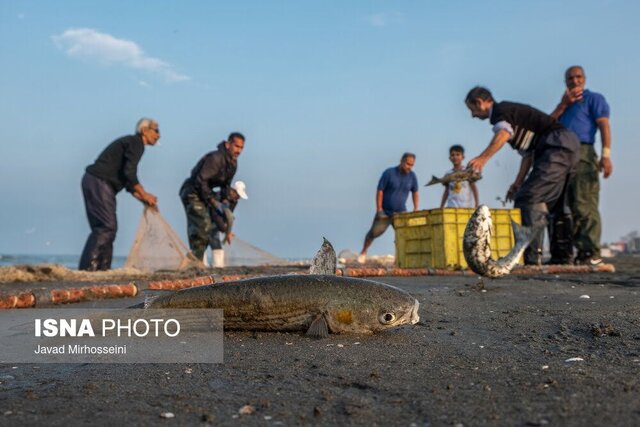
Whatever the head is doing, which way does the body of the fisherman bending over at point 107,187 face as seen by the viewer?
to the viewer's right

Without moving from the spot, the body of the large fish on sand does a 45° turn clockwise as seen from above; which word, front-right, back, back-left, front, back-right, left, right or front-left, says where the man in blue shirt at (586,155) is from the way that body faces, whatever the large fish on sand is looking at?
left

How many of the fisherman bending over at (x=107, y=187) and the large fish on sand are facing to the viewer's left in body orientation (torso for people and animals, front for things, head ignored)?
0

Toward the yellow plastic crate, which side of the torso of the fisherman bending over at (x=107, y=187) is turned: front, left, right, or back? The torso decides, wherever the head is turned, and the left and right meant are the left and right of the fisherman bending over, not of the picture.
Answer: front

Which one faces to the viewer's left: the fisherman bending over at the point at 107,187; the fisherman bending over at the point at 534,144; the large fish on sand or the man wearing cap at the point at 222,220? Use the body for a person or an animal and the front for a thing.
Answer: the fisherman bending over at the point at 534,144

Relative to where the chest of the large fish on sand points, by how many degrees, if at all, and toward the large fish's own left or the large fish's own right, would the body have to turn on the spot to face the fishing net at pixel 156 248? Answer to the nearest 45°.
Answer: approximately 90° to the large fish's own left

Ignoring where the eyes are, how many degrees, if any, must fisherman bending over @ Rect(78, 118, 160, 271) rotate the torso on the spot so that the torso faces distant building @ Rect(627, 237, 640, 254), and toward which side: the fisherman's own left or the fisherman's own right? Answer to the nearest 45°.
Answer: approximately 45° to the fisherman's own left

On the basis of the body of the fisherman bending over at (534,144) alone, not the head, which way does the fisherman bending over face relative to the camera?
to the viewer's left

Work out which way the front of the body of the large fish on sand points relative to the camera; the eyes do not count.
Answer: to the viewer's right

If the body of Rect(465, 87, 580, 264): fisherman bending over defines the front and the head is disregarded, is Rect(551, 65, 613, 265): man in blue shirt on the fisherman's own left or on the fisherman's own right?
on the fisherman's own right
